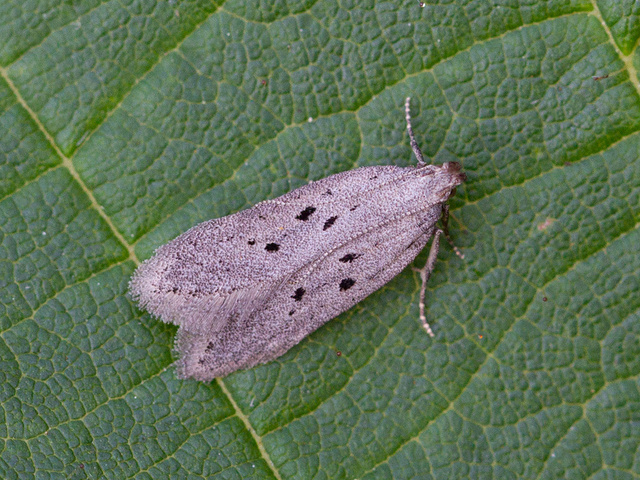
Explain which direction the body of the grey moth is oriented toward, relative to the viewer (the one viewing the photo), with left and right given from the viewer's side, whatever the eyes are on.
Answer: facing away from the viewer and to the right of the viewer
